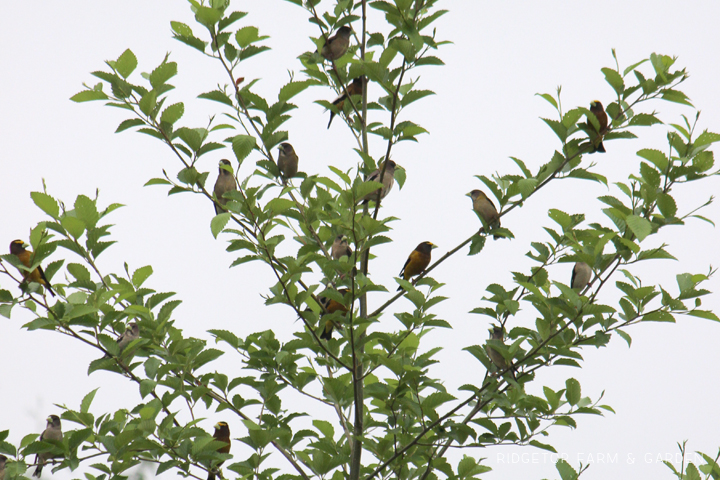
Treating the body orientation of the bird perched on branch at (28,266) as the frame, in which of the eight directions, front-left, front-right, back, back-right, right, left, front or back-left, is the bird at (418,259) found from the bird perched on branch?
back

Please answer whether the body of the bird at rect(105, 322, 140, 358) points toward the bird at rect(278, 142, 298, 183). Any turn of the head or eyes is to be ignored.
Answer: no

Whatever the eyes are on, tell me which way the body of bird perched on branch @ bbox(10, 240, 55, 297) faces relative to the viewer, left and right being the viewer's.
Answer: facing to the left of the viewer
